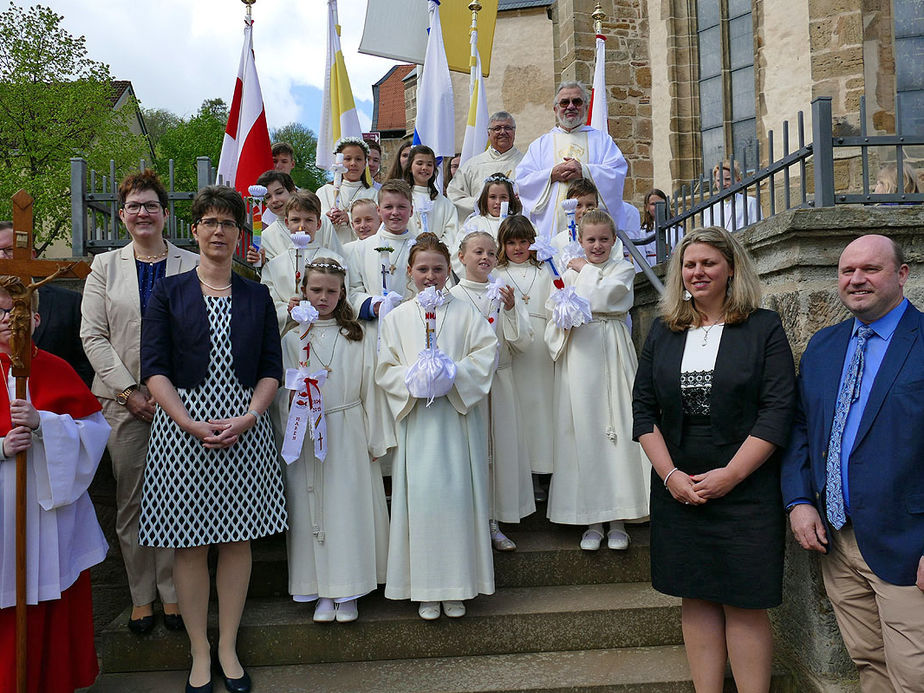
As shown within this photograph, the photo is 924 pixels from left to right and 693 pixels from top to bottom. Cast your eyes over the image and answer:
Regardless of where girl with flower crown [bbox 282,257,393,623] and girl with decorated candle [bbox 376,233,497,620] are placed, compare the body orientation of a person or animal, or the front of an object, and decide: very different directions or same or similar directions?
same or similar directions

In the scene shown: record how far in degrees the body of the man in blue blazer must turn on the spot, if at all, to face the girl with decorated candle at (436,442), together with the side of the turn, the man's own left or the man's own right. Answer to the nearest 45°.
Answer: approximately 45° to the man's own right

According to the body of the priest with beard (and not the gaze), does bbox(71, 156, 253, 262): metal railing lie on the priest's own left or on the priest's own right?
on the priest's own right

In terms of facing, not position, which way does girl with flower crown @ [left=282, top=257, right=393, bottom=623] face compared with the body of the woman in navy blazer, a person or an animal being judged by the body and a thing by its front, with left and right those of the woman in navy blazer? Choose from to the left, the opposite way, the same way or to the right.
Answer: the same way

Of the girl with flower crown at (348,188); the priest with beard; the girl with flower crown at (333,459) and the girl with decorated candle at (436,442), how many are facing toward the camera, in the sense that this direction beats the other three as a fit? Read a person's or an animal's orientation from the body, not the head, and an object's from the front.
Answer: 4

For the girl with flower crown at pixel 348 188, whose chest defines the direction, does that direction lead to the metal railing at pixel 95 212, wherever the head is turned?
no

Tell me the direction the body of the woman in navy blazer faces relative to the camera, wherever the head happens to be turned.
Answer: toward the camera

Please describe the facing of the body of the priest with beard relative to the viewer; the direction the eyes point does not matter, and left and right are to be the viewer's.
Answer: facing the viewer

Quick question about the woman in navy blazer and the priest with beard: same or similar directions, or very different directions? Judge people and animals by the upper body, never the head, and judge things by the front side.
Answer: same or similar directions

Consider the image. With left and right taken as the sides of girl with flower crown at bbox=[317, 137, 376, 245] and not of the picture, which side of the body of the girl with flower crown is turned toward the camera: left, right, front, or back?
front

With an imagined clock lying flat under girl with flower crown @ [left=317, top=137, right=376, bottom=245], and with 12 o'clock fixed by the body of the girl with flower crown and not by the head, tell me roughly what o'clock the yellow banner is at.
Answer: The yellow banner is roughly at 7 o'clock from the girl with flower crown.

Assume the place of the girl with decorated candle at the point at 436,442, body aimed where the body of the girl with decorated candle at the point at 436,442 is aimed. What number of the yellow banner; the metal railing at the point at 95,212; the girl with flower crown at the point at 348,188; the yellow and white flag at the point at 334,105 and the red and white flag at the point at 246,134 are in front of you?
0

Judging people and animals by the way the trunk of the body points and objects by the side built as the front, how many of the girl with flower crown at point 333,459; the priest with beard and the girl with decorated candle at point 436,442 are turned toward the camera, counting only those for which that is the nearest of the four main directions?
3

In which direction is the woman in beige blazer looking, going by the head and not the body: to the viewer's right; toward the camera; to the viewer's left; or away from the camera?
toward the camera

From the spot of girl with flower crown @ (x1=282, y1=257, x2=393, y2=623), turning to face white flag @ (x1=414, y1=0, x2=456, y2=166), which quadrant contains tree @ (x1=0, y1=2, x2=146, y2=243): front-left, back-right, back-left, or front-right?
front-left
